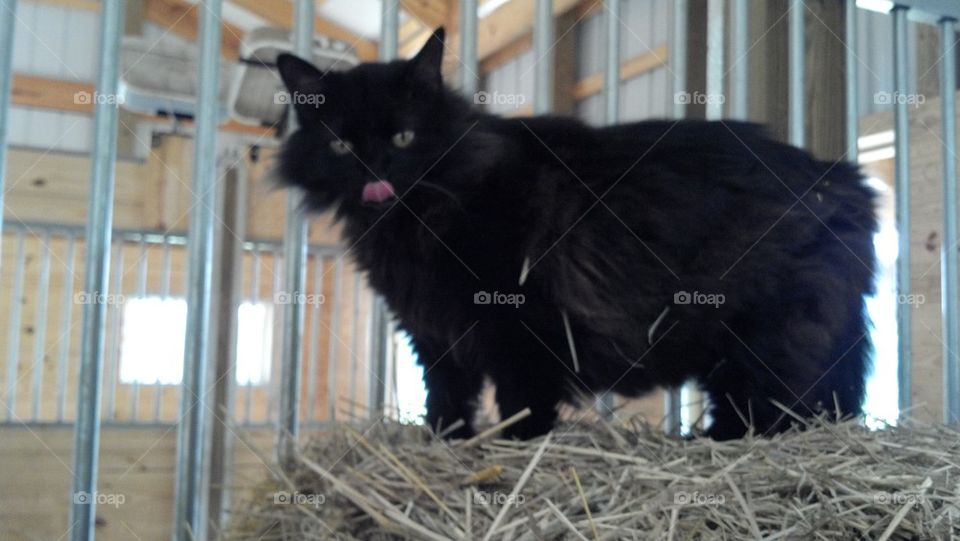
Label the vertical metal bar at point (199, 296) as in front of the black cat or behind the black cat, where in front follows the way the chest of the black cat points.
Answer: in front

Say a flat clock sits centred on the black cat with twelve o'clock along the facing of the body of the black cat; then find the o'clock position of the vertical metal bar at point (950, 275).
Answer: The vertical metal bar is roughly at 5 o'clock from the black cat.

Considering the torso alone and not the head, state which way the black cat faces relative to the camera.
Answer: to the viewer's left

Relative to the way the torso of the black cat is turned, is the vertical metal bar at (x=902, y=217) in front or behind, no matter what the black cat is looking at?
behind

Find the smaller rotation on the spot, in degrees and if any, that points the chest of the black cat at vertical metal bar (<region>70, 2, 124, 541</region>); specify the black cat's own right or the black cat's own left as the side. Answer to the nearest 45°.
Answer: approximately 45° to the black cat's own left
